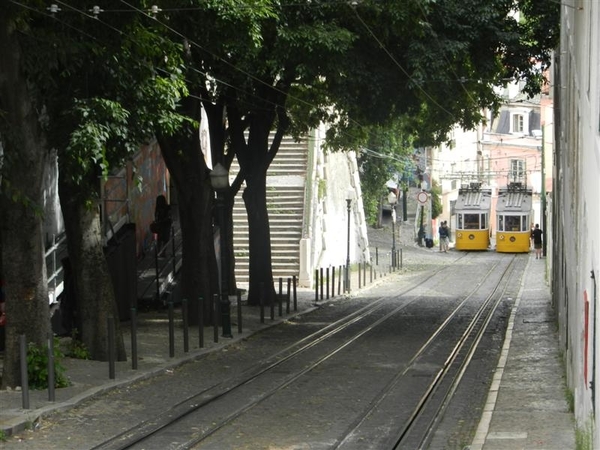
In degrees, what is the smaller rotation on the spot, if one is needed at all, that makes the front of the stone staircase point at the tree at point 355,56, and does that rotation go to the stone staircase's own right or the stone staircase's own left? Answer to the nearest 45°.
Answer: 0° — it already faces it

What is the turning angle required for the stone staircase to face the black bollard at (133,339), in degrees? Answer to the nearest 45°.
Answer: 0° — it already faces it

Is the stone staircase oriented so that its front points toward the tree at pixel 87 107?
yes

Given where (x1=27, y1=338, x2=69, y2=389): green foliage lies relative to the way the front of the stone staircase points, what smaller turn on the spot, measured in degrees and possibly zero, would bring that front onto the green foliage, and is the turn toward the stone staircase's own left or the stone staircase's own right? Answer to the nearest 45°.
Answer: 0° — it already faces it

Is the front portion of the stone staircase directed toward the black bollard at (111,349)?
yes

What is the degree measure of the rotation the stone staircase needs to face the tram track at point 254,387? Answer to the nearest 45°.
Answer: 0° — it already faces it

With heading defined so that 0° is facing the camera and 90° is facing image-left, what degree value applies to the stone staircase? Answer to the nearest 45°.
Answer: approximately 0°

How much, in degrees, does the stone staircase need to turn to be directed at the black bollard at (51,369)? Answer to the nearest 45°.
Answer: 0° — it already faces it
